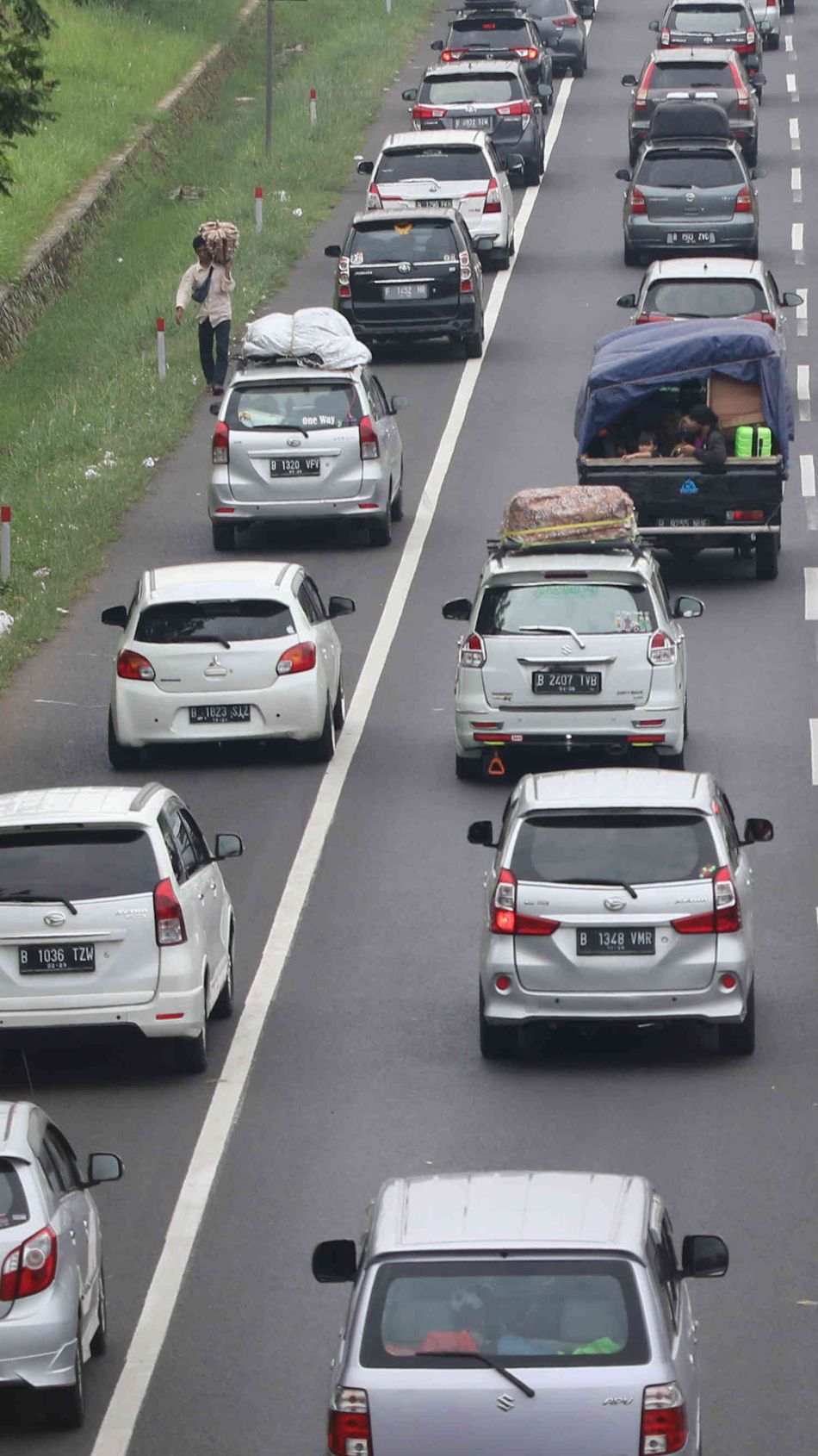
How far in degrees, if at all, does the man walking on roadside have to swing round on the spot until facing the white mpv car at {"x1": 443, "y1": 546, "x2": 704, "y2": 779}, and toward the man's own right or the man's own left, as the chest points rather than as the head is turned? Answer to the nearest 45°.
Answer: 0° — they already face it

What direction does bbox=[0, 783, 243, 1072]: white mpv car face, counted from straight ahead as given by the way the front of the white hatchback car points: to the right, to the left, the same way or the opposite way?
the same way

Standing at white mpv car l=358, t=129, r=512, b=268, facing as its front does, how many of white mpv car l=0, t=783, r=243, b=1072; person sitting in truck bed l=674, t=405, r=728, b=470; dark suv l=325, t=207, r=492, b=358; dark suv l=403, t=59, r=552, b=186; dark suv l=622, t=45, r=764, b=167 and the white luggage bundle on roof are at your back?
4

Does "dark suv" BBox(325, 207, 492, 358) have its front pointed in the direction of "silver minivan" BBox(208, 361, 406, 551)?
no

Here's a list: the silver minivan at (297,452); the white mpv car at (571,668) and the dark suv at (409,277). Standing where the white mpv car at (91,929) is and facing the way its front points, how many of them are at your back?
0

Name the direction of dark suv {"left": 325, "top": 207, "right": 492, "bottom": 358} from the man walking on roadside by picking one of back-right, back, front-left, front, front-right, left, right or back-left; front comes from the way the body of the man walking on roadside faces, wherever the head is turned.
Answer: back-left

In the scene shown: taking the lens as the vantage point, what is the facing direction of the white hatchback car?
facing away from the viewer

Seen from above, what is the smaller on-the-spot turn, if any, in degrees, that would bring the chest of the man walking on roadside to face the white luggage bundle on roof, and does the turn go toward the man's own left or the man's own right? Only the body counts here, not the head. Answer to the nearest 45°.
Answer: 0° — they already face it

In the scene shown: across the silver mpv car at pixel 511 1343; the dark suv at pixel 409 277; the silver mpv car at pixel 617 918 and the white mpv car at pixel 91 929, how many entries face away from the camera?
4

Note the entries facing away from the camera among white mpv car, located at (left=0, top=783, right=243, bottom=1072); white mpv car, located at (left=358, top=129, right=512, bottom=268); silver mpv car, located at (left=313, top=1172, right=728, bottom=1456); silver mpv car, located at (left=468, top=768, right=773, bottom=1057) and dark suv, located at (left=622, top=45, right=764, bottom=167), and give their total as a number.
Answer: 5

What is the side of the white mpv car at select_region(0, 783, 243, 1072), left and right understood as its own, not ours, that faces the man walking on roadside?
front

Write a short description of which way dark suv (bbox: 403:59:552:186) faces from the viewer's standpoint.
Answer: facing away from the viewer

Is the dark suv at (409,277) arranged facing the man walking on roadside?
no

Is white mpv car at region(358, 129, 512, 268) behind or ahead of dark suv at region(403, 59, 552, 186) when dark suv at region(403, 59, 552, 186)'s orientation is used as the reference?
behind

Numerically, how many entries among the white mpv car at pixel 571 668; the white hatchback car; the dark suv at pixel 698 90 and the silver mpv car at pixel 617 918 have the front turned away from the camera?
4

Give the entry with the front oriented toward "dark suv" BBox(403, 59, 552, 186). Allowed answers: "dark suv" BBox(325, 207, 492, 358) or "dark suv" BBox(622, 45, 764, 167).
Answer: "dark suv" BBox(325, 207, 492, 358)

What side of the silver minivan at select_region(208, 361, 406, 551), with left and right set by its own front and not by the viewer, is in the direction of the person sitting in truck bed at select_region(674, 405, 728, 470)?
right

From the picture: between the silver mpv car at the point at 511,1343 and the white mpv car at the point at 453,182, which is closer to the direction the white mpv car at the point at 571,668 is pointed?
the white mpv car

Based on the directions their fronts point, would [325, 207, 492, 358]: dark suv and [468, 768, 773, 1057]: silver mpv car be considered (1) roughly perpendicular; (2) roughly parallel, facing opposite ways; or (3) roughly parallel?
roughly parallel

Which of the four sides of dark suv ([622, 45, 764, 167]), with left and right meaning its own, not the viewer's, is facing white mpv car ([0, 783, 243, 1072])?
back

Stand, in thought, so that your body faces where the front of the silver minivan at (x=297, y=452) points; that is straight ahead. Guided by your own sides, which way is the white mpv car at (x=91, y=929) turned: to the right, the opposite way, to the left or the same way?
the same way

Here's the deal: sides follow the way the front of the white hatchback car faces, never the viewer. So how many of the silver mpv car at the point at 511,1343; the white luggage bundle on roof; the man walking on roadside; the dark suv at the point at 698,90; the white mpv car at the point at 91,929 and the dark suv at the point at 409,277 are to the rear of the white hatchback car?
2

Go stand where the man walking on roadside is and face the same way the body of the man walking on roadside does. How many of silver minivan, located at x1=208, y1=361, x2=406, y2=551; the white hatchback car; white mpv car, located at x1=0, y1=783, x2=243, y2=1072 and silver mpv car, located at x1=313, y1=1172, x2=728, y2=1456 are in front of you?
4

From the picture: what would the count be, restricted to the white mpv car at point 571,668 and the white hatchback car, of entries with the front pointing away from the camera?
2

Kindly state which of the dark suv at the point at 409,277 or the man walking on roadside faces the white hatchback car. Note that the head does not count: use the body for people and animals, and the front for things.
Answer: the man walking on roadside

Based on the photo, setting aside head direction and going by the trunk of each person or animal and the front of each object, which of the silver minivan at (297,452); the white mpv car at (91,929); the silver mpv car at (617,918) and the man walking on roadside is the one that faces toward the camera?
the man walking on roadside

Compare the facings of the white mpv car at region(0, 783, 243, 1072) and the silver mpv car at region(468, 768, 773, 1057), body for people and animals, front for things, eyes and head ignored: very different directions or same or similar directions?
same or similar directions
